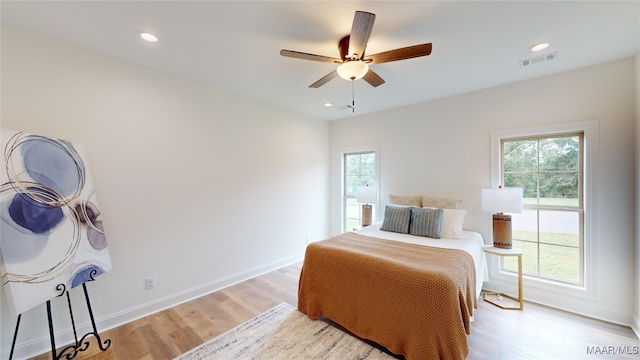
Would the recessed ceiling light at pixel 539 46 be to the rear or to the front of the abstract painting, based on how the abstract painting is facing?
to the front

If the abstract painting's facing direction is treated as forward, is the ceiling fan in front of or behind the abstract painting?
in front

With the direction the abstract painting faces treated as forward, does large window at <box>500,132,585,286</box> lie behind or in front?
in front

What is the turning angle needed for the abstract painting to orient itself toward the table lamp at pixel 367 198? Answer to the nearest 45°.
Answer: approximately 45° to its left

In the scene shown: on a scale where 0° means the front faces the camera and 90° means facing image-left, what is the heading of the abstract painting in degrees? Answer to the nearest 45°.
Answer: approximately 315°
